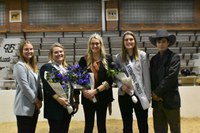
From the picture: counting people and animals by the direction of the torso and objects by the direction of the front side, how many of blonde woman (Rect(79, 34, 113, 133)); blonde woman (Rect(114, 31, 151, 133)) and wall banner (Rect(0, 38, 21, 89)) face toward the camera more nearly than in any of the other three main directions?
3

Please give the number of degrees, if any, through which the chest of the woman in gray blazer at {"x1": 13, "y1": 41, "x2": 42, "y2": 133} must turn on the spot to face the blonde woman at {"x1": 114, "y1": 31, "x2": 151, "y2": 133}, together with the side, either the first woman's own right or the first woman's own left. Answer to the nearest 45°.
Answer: approximately 45° to the first woman's own left

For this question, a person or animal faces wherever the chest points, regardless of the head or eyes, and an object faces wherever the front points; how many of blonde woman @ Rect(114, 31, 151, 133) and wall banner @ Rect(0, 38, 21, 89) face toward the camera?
2

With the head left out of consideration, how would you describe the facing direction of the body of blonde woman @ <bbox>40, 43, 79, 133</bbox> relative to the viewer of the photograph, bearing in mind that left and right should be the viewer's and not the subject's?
facing the viewer and to the right of the viewer

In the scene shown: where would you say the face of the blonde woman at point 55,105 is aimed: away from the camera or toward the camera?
toward the camera

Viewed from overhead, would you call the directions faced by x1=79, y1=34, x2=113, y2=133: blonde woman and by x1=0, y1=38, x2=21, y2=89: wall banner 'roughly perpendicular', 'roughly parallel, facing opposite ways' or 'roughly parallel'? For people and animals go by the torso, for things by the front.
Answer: roughly parallel

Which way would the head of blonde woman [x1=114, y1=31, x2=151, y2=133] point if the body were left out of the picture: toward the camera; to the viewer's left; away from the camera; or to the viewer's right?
toward the camera

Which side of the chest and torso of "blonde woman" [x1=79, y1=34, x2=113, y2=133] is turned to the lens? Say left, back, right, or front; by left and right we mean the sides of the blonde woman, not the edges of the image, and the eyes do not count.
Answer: front

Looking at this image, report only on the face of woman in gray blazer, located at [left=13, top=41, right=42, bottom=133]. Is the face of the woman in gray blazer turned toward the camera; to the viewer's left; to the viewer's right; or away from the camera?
toward the camera
